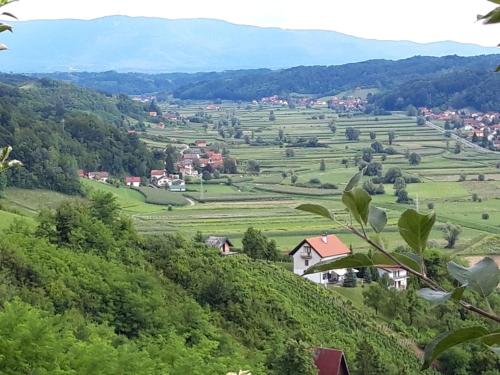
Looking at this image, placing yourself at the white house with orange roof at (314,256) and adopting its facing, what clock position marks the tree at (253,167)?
The tree is roughly at 4 o'clock from the white house with orange roof.

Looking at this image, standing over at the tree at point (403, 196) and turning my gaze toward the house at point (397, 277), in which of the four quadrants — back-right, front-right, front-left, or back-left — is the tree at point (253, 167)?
back-right

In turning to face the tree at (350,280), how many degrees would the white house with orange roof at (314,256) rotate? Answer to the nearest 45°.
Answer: approximately 90° to its left

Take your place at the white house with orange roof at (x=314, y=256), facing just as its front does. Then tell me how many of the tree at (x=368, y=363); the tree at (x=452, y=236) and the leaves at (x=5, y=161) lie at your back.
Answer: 1

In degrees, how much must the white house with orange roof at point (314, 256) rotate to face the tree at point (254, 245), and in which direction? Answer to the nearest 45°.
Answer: approximately 45° to its right

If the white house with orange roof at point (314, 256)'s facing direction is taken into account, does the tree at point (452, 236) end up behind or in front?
behind

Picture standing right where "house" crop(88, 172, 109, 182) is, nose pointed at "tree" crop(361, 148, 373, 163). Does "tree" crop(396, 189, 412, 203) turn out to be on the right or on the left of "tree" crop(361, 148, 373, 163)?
right

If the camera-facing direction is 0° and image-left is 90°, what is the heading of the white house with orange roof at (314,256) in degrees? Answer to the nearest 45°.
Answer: approximately 45°

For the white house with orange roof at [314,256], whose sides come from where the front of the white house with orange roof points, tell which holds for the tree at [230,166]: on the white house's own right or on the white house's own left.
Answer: on the white house's own right

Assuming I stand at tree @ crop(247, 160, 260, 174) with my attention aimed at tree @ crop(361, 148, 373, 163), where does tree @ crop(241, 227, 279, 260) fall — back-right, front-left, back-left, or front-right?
back-right

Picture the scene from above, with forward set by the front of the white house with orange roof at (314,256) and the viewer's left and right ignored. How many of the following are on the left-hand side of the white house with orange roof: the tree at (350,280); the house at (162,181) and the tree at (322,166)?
1

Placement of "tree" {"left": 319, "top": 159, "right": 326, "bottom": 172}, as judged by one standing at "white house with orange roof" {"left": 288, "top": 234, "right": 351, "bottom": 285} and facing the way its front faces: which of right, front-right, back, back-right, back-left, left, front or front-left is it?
back-right
